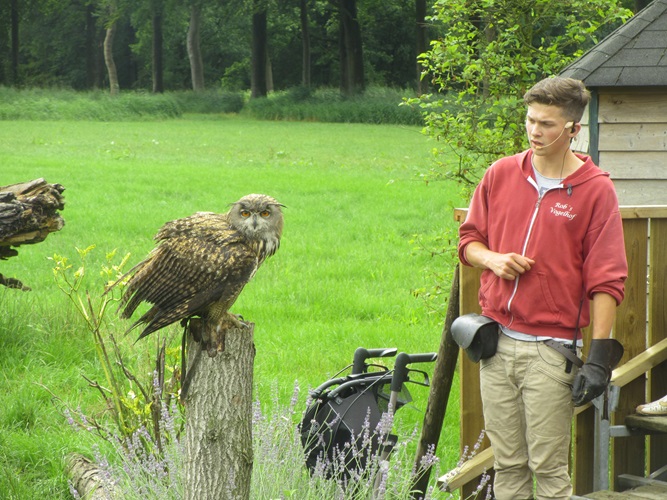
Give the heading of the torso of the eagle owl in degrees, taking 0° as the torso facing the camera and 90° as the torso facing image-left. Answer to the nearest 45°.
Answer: approximately 270°

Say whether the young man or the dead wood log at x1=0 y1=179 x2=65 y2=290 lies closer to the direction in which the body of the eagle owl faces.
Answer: the young man

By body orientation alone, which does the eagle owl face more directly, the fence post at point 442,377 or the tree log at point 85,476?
the fence post

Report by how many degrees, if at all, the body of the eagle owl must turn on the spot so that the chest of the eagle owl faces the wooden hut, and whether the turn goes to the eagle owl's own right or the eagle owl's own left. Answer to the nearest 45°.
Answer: approximately 45° to the eagle owl's own left

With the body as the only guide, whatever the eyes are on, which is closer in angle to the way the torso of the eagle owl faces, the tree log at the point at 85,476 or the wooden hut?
the wooden hut

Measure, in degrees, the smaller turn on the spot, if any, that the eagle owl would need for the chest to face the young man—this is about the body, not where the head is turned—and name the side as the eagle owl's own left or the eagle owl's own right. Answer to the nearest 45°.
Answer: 0° — it already faces them

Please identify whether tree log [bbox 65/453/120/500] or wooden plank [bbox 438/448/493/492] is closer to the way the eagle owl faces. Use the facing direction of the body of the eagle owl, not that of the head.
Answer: the wooden plank
